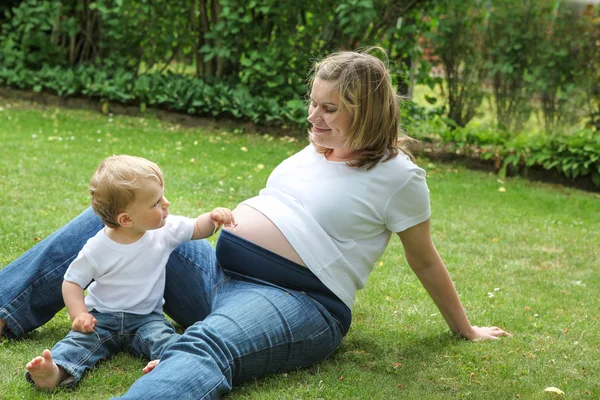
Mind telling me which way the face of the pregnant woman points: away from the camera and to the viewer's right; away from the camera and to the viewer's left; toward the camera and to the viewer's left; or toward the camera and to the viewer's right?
toward the camera and to the viewer's left

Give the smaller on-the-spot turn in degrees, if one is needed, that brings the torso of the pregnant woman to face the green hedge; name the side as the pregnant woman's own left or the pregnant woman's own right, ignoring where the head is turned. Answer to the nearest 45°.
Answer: approximately 135° to the pregnant woman's own right

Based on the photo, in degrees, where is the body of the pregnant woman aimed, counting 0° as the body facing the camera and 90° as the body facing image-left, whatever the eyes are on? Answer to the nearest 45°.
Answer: approximately 45°
